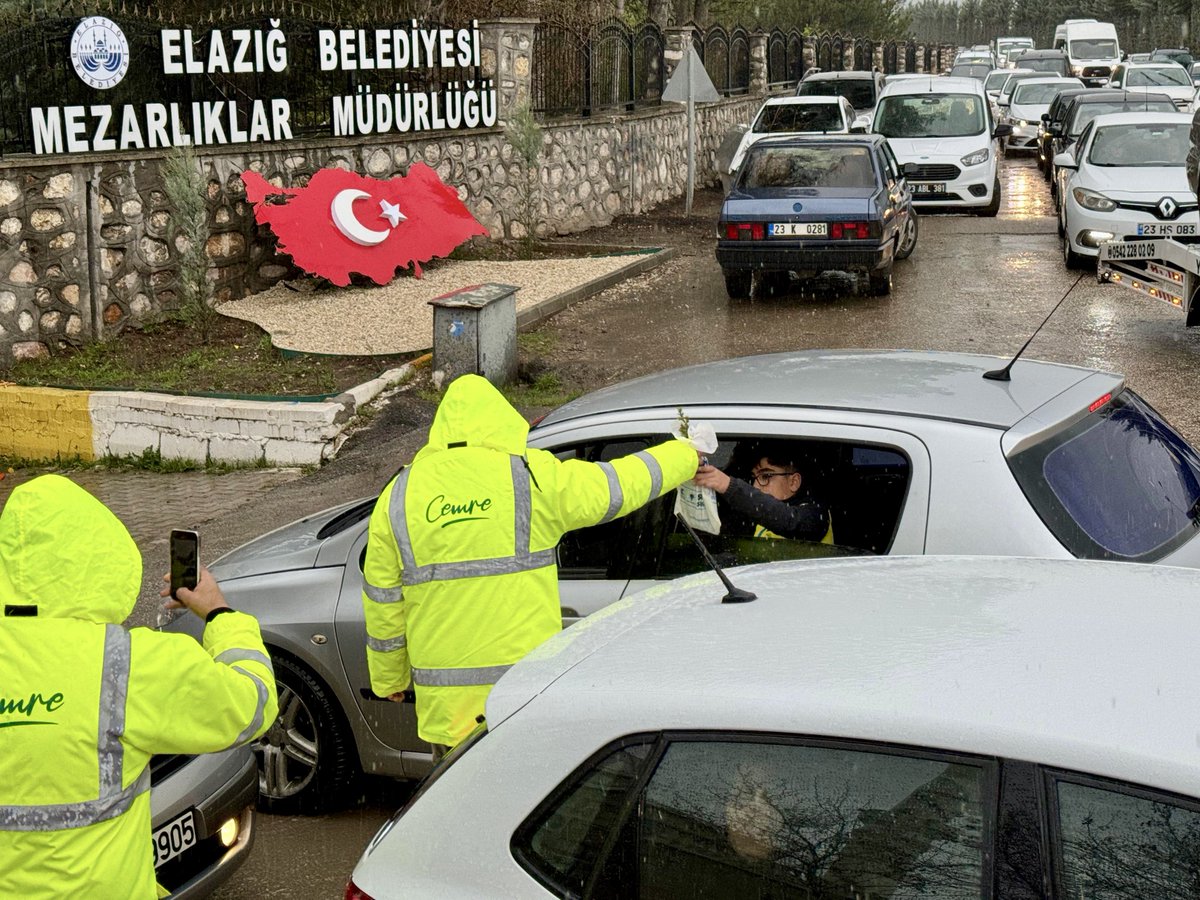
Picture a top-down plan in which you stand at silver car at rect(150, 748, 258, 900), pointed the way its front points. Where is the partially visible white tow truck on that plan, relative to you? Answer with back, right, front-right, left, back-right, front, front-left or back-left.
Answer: left

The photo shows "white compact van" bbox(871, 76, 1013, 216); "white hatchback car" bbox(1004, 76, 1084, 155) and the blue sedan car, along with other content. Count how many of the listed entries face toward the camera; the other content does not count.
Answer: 2

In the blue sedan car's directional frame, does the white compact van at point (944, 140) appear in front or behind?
in front

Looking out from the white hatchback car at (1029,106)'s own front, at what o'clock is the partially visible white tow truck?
The partially visible white tow truck is roughly at 12 o'clock from the white hatchback car.

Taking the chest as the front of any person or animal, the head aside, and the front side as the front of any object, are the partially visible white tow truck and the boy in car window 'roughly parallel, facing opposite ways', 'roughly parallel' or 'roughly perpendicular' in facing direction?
roughly perpendicular

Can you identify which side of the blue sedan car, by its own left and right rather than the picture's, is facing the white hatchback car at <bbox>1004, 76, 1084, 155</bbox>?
front

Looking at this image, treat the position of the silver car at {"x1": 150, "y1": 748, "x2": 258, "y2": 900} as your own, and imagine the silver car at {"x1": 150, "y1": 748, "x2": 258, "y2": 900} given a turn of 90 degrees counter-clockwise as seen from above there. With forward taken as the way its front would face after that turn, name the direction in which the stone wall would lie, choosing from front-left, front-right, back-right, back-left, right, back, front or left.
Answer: front-left

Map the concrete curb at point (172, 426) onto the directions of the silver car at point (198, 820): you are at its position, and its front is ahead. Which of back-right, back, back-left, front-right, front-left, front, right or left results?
back-left

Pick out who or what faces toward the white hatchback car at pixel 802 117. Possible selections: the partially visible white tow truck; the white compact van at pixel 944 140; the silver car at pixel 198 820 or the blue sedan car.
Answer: the blue sedan car

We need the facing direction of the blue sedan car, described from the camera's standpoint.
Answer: facing away from the viewer

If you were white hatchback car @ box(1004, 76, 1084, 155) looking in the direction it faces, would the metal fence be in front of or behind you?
in front
